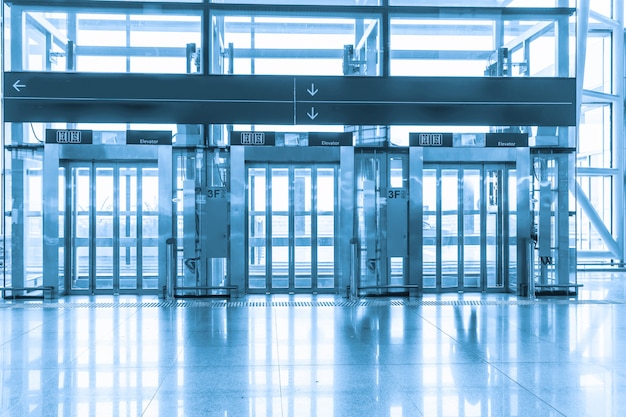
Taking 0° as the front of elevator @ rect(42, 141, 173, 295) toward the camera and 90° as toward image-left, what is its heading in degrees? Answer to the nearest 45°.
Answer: approximately 0°

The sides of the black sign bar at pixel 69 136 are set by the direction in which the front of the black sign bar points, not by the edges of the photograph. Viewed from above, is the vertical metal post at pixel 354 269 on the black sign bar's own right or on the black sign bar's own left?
on the black sign bar's own left

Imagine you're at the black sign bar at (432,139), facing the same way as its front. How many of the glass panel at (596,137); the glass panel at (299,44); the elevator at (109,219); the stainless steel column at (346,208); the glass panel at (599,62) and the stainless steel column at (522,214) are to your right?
3

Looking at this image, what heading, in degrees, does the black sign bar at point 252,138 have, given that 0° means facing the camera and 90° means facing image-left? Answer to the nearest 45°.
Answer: approximately 0°

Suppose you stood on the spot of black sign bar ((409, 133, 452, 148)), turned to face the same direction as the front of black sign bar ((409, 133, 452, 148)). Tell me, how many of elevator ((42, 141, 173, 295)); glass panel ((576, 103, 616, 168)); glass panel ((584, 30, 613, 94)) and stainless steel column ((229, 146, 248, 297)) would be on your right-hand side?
2

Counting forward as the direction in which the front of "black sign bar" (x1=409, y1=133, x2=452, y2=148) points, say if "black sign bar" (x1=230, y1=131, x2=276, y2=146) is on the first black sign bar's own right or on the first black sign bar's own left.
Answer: on the first black sign bar's own right

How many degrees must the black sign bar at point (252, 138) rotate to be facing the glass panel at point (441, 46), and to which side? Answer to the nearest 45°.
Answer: approximately 90° to its left

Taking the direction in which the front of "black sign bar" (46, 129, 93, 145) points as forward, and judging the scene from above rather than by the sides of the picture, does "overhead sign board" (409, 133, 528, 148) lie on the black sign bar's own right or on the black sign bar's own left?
on the black sign bar's own left

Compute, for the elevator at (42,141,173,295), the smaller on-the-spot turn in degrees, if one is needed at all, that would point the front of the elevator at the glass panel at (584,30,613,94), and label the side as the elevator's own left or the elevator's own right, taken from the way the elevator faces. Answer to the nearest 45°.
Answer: approximately 90° to the elevator's own left
